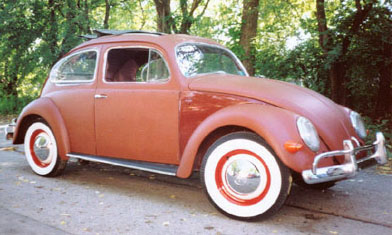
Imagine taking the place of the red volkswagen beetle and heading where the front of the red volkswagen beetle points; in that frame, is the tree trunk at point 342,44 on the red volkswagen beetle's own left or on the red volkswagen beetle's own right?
on the red volkswagen beetle's own left

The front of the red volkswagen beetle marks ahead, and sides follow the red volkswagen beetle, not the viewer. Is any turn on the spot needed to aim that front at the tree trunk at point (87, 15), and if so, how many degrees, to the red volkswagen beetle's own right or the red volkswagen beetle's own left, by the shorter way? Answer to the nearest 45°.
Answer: approximately 135° to the red volkswagen beetle's own left

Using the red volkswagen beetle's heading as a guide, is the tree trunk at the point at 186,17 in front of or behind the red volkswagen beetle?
behind

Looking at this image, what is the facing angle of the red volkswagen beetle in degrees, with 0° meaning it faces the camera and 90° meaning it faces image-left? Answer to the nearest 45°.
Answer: approximately 315°

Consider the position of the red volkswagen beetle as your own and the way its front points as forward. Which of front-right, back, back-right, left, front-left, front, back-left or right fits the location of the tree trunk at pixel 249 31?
back-left

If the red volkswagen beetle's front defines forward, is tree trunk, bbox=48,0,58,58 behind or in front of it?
behind

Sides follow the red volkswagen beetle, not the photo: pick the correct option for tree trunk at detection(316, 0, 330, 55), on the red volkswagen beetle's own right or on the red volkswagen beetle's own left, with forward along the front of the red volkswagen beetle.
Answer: on the red volkswagen beetle's own left

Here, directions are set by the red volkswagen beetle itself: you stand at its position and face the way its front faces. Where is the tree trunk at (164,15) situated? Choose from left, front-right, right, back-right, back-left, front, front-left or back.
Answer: back-left
